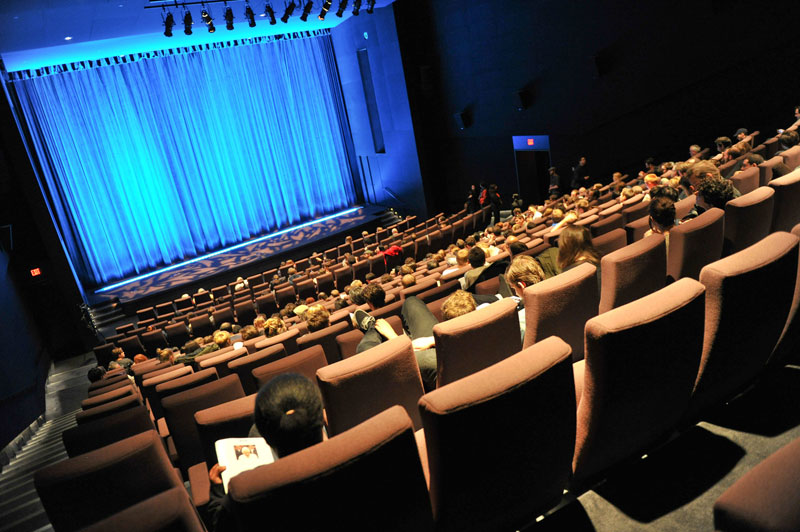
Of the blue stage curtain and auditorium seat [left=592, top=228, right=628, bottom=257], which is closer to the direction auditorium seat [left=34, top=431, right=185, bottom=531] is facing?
the blue stage curtain

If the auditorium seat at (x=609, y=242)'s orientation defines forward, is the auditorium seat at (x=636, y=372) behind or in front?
behind

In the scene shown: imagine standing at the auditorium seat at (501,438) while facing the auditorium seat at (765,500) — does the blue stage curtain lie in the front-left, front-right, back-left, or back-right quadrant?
back-left

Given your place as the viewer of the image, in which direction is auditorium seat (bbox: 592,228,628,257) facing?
facing away from the viewer and to the left of the viewer

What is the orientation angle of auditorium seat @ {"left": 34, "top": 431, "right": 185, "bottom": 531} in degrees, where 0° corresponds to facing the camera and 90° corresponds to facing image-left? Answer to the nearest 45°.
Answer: approximately 135°

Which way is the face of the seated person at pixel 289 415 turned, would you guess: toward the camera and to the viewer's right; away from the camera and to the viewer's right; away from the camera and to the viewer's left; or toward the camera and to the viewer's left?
away from the camera and to the viewer's left

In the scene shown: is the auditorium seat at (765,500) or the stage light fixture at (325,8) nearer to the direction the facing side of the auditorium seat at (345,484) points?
the stage light fixture

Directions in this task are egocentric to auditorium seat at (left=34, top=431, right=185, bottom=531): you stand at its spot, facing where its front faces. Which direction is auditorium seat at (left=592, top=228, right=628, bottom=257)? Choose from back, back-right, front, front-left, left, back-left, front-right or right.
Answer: back-right

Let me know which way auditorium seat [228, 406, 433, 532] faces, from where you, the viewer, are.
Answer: facing away from the viewer and to the left of the viewer

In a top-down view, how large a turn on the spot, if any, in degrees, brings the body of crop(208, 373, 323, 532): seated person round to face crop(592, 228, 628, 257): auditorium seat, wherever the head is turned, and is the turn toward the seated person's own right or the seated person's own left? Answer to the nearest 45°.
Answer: approximately 90° to the seated person's own right

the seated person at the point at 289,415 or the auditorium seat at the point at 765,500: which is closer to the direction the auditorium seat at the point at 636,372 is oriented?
the seated person
